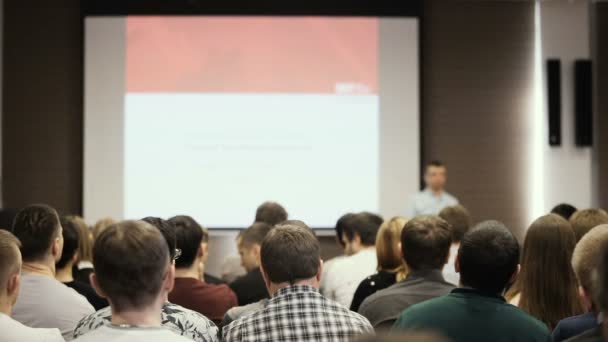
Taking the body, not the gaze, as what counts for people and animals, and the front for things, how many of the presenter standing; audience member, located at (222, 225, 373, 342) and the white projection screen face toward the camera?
2

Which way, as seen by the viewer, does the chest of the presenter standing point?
toward the camera

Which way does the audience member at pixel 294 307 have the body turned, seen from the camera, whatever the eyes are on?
away from the camera

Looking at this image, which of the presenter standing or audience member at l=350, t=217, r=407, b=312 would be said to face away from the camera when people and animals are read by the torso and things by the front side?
the audience member

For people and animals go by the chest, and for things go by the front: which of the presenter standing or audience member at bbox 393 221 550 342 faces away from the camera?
the audience member

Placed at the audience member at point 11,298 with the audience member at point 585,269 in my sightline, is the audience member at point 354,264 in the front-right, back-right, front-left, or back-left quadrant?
front-left

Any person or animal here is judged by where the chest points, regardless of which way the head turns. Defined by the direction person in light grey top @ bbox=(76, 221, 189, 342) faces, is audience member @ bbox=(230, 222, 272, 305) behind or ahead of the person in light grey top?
ahead

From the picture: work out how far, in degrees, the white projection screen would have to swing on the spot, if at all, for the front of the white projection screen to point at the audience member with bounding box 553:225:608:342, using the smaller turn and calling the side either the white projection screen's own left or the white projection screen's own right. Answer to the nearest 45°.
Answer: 0° — it already faces them

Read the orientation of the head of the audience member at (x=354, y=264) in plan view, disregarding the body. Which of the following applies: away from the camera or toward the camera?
away from the camera

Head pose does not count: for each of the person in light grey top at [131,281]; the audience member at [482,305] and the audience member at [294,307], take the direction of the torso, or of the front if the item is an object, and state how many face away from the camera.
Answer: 3

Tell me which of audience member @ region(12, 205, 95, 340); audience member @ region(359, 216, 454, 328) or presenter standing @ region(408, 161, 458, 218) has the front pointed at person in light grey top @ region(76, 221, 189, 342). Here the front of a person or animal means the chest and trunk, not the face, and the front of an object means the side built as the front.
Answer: the presenter standing

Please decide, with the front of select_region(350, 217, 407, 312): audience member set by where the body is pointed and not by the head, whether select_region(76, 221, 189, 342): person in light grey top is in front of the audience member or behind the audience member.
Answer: behind

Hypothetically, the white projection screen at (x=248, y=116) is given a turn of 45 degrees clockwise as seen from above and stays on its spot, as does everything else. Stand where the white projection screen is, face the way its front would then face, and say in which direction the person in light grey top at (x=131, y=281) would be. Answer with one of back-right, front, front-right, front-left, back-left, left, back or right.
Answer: front-left

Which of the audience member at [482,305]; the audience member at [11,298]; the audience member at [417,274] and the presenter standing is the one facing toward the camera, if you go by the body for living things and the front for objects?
the presenter standing

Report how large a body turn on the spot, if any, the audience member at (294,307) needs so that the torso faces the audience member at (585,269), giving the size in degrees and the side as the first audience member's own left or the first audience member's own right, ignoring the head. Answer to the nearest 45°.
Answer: approximately 90° to the first audience member's own right

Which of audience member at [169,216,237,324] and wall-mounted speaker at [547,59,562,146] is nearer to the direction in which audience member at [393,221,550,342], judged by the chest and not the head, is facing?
the wall-mounted speaker

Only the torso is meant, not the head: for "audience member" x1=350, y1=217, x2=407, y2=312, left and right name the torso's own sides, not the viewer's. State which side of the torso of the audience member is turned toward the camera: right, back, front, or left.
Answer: back

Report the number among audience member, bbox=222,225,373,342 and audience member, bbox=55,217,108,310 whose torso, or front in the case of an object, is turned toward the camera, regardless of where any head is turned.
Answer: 0
